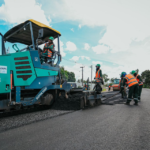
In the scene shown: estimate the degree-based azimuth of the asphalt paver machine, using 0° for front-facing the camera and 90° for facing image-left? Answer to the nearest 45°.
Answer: approximately 45°
